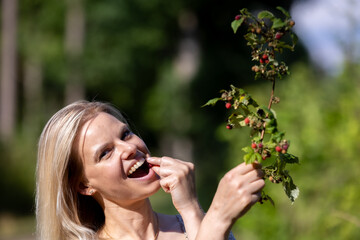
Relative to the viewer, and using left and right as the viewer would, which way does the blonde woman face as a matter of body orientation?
facing the viewer and to the right of the viewer

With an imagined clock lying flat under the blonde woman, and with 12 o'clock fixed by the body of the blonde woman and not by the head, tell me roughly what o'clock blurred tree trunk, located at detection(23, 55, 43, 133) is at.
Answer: The blurred tree trunk is roughly at 7 o'clock from the blonde woman.

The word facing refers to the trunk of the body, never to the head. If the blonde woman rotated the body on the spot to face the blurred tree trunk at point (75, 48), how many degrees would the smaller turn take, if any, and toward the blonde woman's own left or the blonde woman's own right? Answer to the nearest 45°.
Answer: approximately 135° to the blonde woman's own left

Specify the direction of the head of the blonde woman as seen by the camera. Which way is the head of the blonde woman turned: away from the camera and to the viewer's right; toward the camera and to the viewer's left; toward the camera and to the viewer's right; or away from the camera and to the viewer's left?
toward the camera and to the viewer's right
